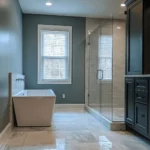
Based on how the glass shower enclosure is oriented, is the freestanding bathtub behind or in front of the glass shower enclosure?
in front

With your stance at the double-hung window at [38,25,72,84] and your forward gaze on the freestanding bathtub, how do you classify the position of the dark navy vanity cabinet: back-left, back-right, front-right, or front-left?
front-left

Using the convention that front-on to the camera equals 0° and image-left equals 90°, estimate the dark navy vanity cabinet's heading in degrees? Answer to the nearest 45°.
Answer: approximately 45°

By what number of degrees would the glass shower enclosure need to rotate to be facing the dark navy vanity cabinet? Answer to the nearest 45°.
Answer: approximately 45° to its left

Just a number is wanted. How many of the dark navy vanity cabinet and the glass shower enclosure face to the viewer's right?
0

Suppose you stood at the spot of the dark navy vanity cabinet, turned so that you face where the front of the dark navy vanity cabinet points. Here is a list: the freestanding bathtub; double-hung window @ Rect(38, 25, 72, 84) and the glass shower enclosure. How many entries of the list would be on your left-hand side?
0

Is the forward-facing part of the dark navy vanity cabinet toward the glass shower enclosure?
no

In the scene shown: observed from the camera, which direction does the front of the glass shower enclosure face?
facing the viewer and to the left of the viewer

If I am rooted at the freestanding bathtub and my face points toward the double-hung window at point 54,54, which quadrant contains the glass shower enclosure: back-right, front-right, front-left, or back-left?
front-right

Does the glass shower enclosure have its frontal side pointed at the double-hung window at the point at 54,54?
no

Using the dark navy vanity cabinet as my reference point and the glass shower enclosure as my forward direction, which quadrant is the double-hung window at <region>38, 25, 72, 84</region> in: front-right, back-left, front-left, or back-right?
front-left

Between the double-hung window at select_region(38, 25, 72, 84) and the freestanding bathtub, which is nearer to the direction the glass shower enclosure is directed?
the freestanding bathtub

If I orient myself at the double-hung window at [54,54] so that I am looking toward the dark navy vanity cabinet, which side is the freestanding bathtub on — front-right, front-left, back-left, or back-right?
front-right
